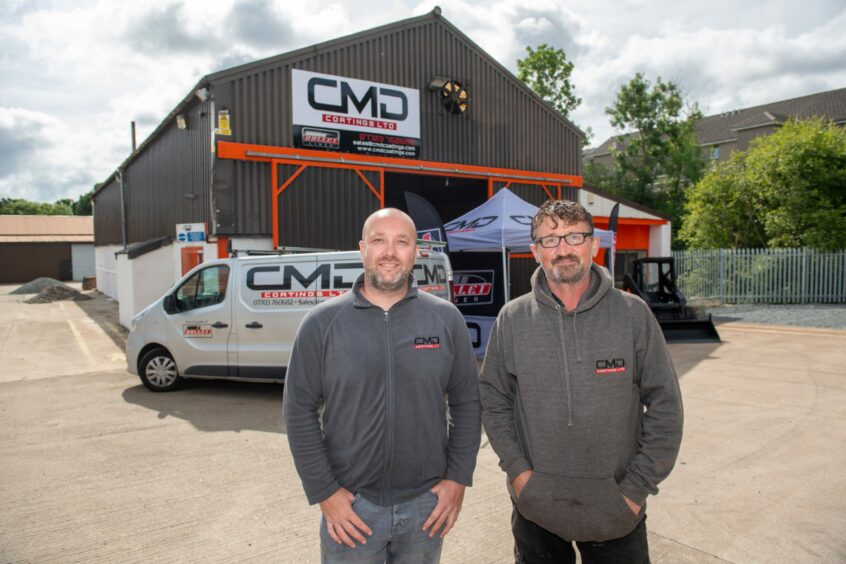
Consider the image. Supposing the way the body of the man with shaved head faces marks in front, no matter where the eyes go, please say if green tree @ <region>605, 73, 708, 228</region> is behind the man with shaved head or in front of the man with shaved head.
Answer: behind

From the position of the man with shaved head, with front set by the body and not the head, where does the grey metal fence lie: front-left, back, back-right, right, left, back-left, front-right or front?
back-left

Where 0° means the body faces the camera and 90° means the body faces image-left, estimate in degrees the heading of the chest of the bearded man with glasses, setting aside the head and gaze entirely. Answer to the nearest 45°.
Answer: approximately 0°

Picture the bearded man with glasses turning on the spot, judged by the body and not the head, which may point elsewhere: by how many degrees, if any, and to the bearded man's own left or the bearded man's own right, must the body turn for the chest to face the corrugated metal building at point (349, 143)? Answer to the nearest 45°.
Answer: approximately 135° to the bearded man's own right

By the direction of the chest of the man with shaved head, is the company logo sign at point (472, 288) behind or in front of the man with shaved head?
behind

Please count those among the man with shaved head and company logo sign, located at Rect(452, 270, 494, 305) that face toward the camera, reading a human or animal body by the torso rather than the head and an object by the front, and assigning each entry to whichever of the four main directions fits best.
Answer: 2

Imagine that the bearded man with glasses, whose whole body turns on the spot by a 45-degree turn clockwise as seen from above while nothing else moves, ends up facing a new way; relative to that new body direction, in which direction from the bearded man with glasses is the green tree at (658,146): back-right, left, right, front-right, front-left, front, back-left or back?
back-right

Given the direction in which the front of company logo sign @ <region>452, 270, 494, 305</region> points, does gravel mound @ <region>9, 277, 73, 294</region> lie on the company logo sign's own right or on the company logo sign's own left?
on the company logo sign's own right
